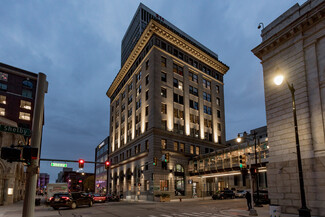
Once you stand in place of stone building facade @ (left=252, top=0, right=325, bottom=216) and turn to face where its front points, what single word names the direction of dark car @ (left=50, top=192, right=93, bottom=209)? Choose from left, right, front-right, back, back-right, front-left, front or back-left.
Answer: front-right

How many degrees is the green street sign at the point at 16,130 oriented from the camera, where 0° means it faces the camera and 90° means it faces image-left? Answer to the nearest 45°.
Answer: approximately 0°

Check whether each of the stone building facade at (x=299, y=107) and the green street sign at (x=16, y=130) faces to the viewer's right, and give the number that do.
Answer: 0

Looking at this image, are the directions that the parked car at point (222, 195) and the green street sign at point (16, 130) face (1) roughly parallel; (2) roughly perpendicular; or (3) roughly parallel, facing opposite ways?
roughly perpendicular

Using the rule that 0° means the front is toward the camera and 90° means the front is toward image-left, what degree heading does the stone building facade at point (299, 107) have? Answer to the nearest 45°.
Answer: approximately 45°

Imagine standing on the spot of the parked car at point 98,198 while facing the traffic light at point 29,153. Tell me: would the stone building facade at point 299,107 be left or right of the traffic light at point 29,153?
left

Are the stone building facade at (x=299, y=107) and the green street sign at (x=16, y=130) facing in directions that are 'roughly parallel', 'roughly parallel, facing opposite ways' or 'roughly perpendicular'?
roughly perpendicular
